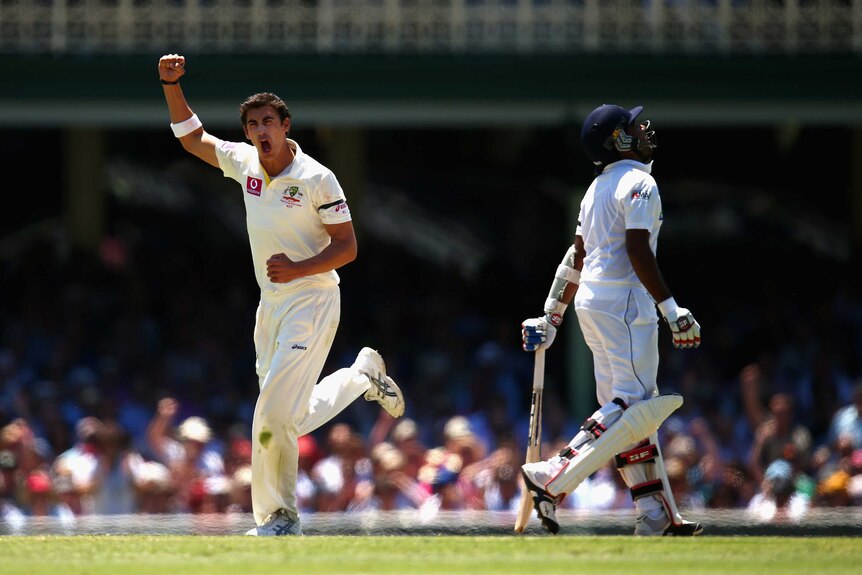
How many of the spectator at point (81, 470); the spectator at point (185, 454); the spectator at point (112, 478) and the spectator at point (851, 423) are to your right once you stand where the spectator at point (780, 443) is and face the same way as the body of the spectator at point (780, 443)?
3

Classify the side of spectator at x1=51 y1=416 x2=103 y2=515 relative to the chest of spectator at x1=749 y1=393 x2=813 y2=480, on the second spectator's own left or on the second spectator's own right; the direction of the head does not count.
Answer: on the second spectator's own right

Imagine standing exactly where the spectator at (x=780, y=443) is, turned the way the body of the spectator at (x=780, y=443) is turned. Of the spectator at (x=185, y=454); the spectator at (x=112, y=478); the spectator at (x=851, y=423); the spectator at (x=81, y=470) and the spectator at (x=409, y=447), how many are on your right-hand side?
4

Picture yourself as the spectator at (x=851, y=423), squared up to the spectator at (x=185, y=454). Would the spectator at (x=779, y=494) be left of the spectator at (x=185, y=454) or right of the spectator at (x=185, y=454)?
left

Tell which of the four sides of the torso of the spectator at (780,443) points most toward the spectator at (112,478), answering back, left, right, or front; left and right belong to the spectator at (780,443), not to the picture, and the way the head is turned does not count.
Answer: right

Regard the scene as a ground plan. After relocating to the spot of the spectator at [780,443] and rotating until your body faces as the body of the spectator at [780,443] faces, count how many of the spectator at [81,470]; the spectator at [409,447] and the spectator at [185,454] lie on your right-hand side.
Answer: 3

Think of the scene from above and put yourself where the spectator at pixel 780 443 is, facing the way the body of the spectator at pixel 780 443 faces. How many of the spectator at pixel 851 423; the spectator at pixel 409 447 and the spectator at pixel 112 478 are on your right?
2

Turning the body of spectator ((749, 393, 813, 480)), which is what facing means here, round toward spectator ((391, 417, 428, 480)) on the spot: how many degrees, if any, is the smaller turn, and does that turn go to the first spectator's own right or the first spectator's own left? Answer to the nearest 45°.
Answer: approximately 90° to the first spectator's own right

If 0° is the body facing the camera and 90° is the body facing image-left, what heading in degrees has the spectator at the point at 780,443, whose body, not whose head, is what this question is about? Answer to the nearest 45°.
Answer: approximately 0°

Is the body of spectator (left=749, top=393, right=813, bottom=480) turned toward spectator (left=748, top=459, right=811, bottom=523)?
yes

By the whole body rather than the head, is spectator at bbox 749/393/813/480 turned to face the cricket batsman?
yes

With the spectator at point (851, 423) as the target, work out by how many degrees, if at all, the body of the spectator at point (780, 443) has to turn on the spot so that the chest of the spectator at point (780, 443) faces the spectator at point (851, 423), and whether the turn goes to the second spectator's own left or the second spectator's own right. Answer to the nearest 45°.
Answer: approximately 135° to the second spectator's own left

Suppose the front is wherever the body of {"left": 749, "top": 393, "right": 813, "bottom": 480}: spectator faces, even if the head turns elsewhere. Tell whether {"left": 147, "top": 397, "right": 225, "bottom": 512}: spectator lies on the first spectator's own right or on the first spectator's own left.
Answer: on the first spectator's own right

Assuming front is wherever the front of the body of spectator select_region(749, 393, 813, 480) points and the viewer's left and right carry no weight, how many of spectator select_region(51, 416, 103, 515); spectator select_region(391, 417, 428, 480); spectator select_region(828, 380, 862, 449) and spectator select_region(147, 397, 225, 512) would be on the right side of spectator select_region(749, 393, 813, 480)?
3
